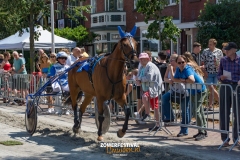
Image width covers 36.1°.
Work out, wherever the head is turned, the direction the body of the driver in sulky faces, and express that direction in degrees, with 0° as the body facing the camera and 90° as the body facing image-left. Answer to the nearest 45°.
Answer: approximately 315°

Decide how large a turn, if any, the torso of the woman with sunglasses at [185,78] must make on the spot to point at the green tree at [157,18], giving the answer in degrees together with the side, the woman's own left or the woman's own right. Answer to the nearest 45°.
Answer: approximately 135° to the woman's own right

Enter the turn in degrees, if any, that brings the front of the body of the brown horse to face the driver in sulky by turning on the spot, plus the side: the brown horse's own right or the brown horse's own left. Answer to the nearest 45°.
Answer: approximately 180°

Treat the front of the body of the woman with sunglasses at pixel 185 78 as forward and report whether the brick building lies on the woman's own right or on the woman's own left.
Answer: on the woman's own right

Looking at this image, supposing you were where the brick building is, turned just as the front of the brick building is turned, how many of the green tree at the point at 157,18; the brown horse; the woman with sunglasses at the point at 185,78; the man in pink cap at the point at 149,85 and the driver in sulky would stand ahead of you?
5

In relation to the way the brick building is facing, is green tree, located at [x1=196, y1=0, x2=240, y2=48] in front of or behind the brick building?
in front

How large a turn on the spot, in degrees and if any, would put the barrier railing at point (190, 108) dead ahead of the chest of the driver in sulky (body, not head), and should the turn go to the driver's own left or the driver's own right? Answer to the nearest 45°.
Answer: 0° — they already face it

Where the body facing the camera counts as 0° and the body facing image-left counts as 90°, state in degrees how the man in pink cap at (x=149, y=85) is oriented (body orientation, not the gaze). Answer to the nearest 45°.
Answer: approximately 45°

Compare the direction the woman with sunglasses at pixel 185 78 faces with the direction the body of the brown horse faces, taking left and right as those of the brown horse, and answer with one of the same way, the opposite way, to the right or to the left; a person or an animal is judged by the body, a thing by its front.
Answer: to the right
